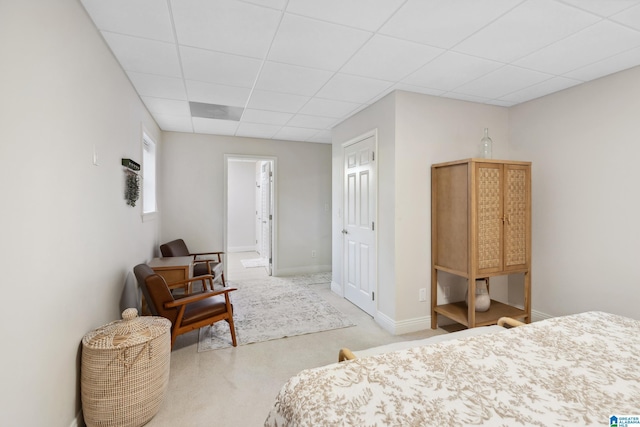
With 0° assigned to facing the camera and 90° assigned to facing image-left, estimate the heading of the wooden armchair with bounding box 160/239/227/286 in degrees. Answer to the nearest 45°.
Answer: approximately 270°

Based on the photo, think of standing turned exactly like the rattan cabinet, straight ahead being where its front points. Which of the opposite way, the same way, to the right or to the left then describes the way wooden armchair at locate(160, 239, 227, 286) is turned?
to the left

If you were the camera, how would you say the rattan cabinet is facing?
facing the viewer and to the right of the viewer

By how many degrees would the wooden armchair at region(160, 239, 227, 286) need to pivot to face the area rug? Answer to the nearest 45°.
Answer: approximately 45° to its left

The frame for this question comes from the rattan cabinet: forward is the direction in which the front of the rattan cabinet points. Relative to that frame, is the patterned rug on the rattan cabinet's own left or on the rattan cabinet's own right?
on the rattan cabinet's own right

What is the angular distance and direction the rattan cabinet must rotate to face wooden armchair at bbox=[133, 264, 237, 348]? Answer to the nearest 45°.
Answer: approximately 90° to its right

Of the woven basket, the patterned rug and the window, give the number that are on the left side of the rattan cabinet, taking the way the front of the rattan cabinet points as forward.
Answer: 0

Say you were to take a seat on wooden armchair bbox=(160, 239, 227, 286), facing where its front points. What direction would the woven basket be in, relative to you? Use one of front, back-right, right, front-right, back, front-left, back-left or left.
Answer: right

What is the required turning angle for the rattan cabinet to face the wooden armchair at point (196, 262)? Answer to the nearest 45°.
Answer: approximately 135° to its right

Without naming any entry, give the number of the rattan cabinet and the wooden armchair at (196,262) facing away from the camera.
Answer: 0

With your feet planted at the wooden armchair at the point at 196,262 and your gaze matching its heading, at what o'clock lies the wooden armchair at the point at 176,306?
the wooden armchair at the point at 176,306 is roughly at 3 o'clock from the wooden armchair at the point at 196,262.

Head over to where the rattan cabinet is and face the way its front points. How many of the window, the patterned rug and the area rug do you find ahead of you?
0
